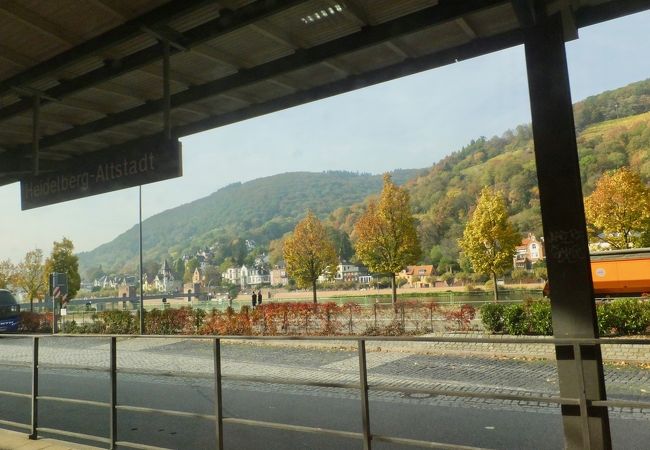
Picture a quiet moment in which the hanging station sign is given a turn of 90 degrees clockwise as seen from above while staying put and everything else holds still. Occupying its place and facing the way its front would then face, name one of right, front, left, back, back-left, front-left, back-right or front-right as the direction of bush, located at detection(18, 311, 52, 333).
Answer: front-right

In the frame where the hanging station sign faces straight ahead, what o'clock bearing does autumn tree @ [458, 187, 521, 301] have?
The autumn tree is roughly at 6 o'clock from the hanging station sign.

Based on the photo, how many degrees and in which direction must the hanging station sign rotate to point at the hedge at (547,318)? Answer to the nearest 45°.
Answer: approximately 180°

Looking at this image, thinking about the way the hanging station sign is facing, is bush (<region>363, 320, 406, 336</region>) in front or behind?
behind

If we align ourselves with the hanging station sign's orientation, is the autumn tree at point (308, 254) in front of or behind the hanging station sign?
behind

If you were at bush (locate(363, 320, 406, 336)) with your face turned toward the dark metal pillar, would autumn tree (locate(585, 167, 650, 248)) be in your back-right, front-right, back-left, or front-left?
back-left

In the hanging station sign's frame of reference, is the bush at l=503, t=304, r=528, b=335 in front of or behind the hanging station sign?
behind

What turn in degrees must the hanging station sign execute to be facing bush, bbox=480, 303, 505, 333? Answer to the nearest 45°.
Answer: approximately 180°

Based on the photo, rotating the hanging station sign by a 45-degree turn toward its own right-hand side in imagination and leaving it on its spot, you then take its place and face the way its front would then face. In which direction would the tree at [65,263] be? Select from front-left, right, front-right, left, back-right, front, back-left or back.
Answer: right

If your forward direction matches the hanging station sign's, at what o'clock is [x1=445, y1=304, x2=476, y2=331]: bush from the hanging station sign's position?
The bush is roughly at 6 o'clock from the hanging station sign.

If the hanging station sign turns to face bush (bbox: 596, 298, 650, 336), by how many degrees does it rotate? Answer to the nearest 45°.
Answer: approximately 135° to its left

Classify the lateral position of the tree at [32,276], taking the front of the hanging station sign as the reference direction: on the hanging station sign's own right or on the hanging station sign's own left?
on the hanging station sign's own right

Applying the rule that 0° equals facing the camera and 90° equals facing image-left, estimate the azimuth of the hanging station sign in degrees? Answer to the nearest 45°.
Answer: approximately 45°
